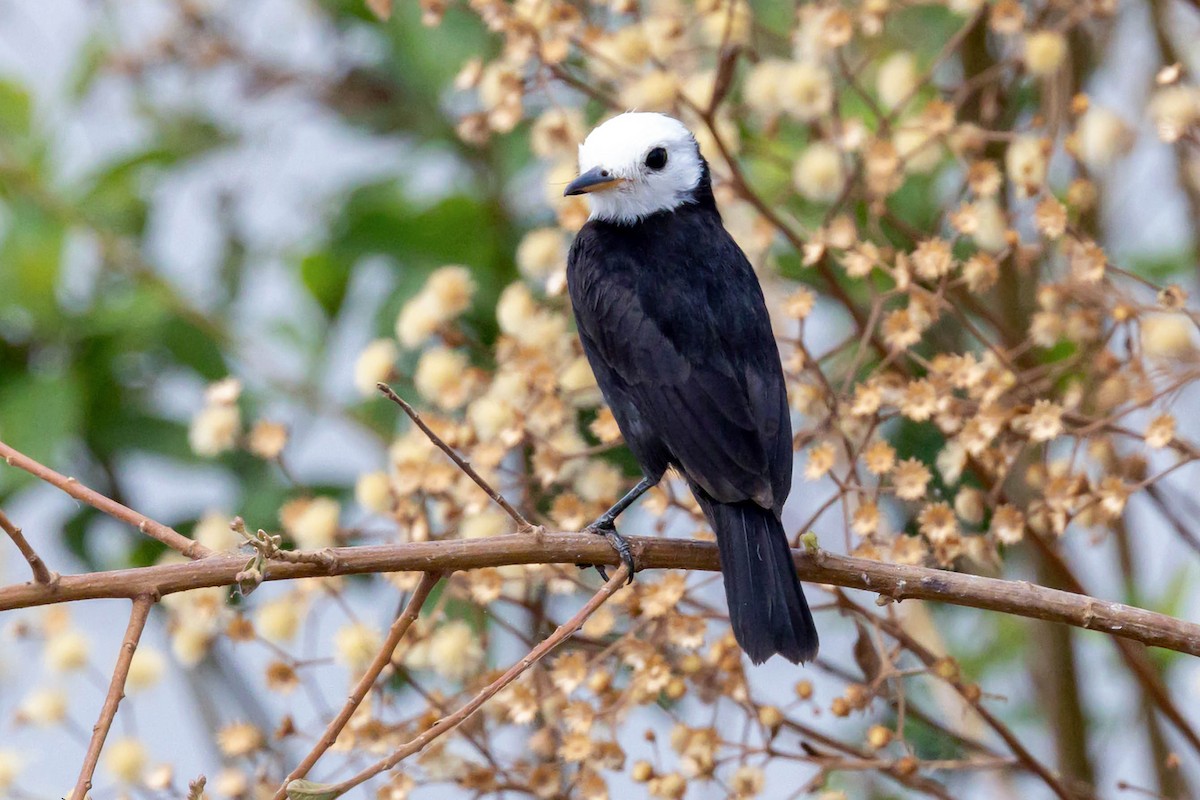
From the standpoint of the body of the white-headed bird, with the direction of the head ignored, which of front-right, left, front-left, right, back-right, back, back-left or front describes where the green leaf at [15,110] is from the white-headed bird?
front-left

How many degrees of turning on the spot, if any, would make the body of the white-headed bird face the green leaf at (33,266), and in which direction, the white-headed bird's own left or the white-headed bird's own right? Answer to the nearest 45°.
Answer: approximately 45° to the white-headed bird's own left

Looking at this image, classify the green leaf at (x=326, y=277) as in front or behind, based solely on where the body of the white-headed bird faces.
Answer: in front

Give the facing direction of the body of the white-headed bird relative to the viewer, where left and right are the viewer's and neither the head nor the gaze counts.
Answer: facing away from the viewer and to the left of the viewer

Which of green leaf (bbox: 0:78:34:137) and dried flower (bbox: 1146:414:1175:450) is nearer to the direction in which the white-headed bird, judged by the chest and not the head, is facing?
the green leaf
